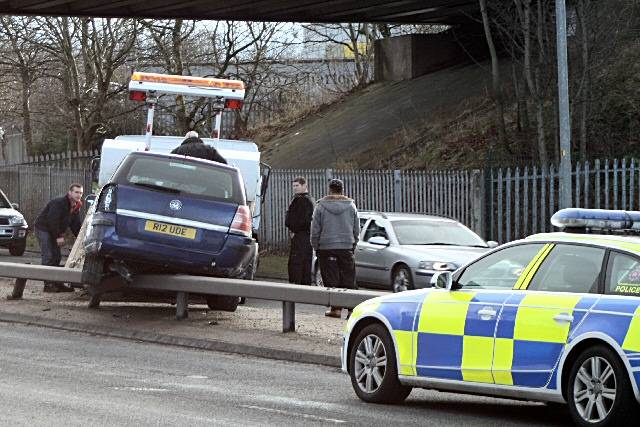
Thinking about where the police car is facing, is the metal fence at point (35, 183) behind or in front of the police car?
in front

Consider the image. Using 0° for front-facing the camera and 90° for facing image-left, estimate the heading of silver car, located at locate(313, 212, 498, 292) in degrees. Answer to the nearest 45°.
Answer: approximately 315°

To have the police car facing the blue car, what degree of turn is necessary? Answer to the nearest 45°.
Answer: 0° — it already faces it

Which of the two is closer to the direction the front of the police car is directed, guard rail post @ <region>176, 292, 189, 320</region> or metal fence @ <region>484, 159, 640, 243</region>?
the guard rail post

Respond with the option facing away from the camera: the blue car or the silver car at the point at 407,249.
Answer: the blue car

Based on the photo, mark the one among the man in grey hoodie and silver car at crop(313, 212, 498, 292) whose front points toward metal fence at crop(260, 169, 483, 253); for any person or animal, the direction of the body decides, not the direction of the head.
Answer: the man in grey hoodie

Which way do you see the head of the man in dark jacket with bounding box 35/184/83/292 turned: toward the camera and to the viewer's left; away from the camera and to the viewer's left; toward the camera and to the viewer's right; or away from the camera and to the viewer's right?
toward the camera and to the viewer's right

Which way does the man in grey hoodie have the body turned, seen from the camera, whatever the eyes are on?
away from the camera

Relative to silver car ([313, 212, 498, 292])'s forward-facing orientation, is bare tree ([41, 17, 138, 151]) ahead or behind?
behind

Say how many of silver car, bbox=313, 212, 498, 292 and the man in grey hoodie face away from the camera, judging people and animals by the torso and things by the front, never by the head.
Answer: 1

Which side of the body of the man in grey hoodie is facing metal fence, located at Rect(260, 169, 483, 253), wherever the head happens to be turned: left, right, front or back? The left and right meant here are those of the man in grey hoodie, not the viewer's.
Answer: front

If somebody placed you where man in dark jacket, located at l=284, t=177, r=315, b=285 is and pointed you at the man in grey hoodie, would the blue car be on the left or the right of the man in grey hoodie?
right

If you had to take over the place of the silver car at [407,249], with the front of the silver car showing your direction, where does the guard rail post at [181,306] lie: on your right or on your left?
on your right

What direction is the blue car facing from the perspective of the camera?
away from the camera

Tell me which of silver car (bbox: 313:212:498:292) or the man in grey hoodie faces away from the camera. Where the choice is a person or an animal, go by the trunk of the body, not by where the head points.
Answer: the man in grey hoodie

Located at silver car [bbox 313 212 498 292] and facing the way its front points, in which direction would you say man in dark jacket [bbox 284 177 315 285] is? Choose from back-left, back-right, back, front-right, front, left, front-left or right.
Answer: right
